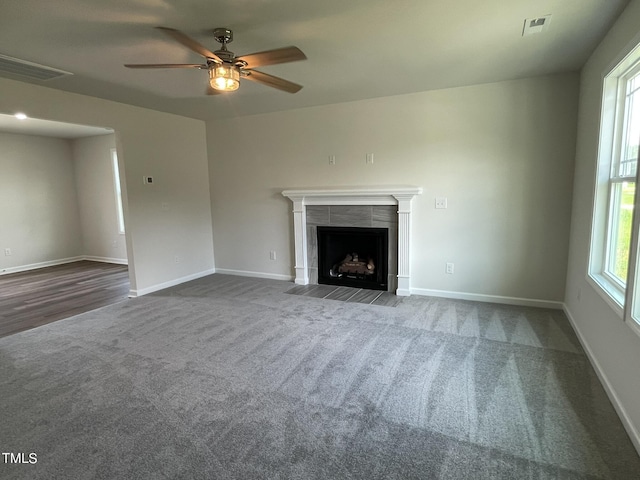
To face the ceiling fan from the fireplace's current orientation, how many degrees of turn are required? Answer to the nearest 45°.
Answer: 0° — it already faces it

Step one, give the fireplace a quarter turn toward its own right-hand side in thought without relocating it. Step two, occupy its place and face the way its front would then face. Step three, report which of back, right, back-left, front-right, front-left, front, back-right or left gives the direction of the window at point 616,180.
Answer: back-left

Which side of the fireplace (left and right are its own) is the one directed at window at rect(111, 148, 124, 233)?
right

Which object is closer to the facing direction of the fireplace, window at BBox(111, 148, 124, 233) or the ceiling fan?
the ceiling fan

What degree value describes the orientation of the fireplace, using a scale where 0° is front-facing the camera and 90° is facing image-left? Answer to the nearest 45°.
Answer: approximately 0°

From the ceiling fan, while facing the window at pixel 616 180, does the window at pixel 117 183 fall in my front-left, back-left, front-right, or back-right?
back-left
